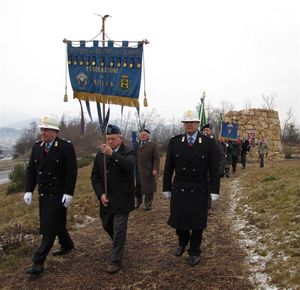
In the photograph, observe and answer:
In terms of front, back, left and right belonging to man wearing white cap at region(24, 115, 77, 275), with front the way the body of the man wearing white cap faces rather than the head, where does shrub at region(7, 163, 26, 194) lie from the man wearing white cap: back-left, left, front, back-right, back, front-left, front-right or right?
back-right

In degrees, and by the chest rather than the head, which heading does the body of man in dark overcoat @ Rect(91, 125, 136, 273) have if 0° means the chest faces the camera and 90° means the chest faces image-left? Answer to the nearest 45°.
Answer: approximately 45°

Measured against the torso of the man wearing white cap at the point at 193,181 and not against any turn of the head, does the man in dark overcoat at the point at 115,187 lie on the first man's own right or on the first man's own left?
on the first man's own right

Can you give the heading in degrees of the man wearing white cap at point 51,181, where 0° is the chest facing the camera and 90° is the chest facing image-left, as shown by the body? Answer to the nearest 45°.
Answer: approximately 45°

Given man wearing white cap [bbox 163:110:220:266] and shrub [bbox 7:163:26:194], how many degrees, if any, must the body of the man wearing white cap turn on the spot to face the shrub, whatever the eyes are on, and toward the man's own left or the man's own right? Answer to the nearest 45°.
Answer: approximately 135° to the man's own right

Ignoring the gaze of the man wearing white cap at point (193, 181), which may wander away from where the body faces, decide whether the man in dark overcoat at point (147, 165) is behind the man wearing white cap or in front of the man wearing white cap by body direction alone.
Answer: behind

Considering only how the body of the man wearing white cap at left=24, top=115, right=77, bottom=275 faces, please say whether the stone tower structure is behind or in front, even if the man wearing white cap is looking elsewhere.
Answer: behind
